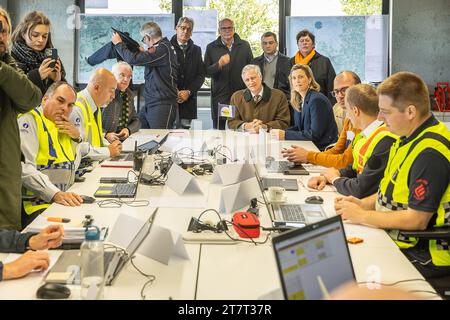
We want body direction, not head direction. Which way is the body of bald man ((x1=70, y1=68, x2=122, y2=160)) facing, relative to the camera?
to the viewer's right

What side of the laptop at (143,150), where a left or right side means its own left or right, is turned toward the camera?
left

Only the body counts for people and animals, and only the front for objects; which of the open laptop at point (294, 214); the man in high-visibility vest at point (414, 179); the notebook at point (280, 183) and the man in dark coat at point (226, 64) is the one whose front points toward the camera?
the man in dark coat

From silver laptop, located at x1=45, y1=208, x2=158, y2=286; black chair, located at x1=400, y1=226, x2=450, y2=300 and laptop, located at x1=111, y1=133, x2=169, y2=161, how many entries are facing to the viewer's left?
3

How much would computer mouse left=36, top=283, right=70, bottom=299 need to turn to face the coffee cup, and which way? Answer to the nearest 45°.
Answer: approximately 45° to its left

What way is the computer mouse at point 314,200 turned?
to the viewer's left

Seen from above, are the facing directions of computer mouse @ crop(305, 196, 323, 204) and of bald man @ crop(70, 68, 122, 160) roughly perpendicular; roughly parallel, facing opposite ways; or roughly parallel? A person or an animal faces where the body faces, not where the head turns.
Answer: roughly parallel, facing opposite ways

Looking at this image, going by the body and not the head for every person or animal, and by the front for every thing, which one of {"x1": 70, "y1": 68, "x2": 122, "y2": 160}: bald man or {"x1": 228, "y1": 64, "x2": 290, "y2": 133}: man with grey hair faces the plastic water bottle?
the man with grey hair

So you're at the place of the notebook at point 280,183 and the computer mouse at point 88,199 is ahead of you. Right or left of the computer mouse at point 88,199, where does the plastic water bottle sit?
left

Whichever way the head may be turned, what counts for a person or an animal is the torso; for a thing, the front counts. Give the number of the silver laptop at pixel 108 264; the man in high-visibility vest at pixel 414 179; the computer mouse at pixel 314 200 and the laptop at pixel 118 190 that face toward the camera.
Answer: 0

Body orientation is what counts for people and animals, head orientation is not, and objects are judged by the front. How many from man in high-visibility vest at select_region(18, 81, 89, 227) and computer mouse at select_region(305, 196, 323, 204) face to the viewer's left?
1

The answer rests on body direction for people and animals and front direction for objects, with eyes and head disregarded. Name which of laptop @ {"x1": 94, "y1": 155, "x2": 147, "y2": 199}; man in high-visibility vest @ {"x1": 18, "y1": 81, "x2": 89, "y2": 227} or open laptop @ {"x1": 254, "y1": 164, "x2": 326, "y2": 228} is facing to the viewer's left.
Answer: the laptop

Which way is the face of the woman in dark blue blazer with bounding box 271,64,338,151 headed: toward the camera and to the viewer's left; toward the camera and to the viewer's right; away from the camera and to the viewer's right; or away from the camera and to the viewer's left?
toward the camera and to the viewer's left

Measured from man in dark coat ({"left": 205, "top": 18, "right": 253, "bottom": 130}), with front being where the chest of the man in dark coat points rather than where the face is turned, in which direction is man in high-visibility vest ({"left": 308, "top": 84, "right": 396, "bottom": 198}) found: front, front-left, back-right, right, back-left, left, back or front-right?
front

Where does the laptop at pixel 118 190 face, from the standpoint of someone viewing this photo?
facing to the left of the viewer

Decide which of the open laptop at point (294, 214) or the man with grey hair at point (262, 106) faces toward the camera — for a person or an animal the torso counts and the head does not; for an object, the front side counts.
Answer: the man with grey hair

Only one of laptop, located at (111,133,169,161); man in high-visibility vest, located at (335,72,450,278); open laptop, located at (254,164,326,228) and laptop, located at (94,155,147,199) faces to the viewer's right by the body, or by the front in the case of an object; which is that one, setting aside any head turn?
the open laptop

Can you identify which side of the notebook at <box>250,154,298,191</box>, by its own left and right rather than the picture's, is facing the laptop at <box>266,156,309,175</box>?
left

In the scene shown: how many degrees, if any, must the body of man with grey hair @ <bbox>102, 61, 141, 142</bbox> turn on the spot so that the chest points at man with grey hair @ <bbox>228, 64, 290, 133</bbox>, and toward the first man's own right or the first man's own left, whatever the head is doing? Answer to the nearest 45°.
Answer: approximately 45° to the first man's own left

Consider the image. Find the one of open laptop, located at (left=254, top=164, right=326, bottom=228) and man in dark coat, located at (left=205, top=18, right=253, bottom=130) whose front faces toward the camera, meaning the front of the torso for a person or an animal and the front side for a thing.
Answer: the man in dark coat

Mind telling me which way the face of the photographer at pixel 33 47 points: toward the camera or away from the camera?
toward the camera
